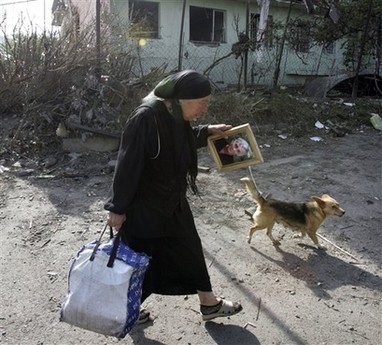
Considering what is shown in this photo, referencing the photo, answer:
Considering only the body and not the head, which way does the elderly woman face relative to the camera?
to the viewer's right

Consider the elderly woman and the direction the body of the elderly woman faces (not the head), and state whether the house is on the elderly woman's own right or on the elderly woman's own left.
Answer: on the elderly woman's own left

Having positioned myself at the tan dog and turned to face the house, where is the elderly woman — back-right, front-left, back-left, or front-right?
back-left

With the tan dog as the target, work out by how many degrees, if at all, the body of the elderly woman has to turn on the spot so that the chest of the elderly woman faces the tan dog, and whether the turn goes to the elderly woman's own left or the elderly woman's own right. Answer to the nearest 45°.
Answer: approximately 45° to the elderly woman's own left

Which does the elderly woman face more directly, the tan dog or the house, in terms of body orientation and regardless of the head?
the tan dog

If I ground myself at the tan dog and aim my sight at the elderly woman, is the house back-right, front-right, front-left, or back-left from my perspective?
back-right

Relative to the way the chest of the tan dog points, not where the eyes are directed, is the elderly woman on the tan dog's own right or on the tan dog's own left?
on the tan dog's own right

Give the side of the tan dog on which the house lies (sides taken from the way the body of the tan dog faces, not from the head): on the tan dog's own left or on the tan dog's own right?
on the tan dog's own left

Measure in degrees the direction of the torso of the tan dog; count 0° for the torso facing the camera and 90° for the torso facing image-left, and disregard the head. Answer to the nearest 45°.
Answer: approximately 270°

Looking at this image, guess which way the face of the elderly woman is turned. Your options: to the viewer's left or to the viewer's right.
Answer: to the viewer's right

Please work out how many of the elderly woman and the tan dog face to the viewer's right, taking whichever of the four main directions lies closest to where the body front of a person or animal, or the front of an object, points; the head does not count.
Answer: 2
